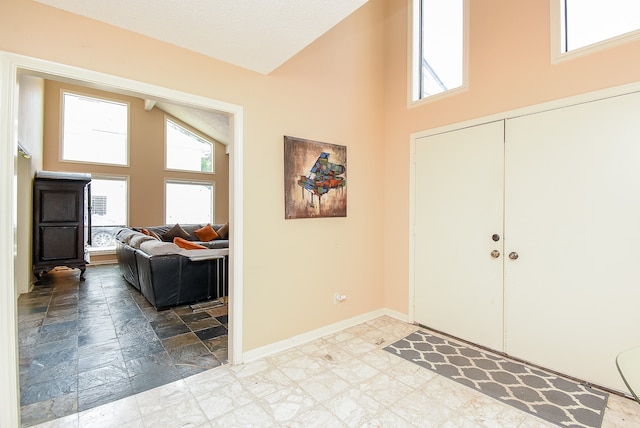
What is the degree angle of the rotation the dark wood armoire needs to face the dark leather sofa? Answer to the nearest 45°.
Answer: approximately 45° to its right

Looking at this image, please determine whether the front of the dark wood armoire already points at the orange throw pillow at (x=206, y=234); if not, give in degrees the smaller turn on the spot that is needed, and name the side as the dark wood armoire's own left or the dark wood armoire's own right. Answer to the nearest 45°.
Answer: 0° — it already faces it

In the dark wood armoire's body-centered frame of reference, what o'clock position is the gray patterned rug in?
The gray patterned rug is roughly at 2 o'clock from the dark wood armoire.

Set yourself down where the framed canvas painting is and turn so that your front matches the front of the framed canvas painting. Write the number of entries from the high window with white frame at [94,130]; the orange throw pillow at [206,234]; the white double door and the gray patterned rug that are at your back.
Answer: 2

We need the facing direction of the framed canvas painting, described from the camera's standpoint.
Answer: facing the viewer and to the right of the viewer

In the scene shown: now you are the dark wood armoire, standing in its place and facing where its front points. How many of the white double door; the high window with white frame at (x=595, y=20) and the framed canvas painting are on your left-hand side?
0

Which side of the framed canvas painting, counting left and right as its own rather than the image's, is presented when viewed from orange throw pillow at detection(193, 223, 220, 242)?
back

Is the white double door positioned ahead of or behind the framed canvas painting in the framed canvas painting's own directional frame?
ahead

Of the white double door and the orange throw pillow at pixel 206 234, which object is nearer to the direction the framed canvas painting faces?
the white double door

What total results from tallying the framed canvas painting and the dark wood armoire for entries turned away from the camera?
0

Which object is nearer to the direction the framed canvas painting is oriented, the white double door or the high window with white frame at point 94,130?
the white double door

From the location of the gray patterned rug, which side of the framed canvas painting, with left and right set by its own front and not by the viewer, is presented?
front
